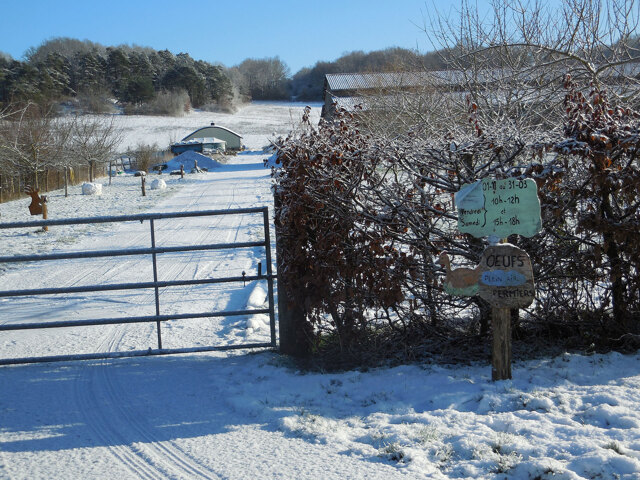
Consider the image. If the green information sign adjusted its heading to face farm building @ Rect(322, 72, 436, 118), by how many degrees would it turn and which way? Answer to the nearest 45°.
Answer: approximately 180°

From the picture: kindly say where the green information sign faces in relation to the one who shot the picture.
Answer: facing the viewer

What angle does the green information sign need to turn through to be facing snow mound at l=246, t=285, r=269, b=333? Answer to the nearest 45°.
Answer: approximately 135° to its right

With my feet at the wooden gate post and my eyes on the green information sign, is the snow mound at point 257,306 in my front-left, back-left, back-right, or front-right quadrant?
back-left

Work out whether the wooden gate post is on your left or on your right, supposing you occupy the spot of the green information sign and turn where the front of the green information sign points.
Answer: on your right

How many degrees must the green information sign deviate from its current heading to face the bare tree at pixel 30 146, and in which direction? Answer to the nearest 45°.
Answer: approximately 135° to its right
